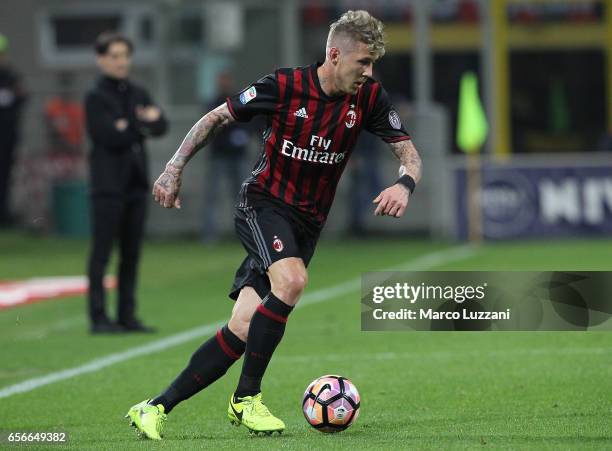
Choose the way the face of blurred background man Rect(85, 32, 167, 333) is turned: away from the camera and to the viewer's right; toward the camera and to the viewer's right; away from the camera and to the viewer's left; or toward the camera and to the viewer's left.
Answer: toward the camera and to the viewer's right

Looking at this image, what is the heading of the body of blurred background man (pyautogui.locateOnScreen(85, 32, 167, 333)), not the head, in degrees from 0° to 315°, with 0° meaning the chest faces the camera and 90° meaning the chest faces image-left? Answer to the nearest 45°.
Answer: approximately 315°

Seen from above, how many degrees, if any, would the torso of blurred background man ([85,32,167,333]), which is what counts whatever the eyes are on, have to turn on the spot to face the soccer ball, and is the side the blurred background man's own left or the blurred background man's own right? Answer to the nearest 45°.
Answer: approximately 45° to the blurred background man's own right

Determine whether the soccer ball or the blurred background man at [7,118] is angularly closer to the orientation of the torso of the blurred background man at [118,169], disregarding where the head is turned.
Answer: the soccer ball
